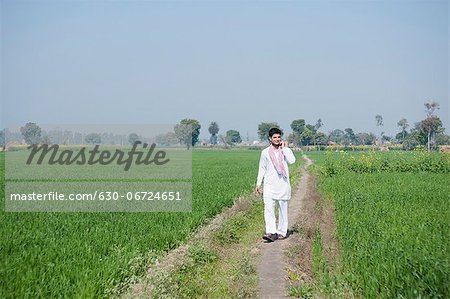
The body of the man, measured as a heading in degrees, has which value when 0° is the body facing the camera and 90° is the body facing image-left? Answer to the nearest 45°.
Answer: approximately 0°
